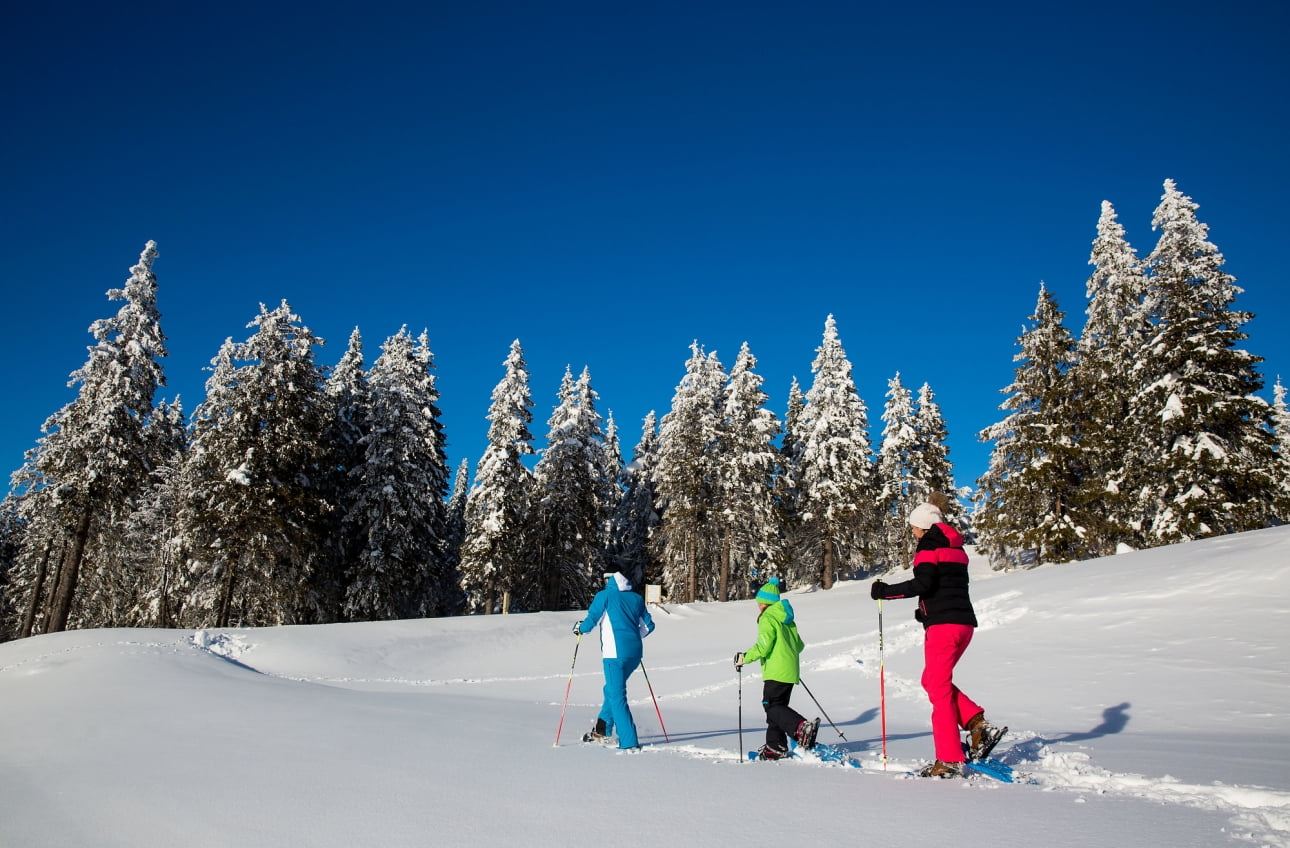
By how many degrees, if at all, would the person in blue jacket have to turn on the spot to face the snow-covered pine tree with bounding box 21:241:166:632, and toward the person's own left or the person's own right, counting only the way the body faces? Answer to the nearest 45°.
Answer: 0° — they already face it

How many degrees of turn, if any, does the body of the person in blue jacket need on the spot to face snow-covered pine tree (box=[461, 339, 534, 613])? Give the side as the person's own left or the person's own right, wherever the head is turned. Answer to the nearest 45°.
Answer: approximately 45° to the person's own right

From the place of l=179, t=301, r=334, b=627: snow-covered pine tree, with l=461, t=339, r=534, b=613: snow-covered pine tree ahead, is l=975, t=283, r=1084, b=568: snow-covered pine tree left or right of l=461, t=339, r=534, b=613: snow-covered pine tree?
right

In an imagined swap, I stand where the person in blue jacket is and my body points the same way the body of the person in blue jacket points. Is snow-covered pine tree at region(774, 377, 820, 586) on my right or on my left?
on my right

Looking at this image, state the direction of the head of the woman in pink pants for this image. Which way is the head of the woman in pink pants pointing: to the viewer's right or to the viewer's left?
to the viewer's left

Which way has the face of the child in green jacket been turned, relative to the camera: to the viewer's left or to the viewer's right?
to the viewer's left

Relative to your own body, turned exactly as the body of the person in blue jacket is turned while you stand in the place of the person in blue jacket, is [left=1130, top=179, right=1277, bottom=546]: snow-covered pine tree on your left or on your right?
on your right

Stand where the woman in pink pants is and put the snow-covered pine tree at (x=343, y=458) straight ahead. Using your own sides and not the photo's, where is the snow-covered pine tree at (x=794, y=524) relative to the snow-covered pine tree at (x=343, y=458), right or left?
right

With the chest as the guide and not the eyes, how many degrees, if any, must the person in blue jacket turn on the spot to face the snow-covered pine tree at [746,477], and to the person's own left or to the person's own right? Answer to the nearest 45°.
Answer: approximately 45° to the person's own right

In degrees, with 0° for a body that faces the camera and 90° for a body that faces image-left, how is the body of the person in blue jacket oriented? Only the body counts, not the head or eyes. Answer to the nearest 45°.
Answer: approximately 135°
